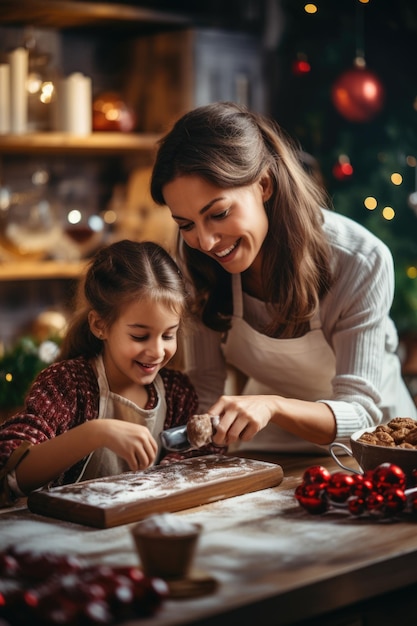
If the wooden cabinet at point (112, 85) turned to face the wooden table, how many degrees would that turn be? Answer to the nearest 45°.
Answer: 0° — it already faces it

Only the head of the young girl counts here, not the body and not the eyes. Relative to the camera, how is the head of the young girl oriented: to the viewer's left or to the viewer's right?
to the viewer's right

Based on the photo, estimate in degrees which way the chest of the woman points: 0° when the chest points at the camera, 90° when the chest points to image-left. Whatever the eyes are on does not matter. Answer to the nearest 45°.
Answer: approximately 45°

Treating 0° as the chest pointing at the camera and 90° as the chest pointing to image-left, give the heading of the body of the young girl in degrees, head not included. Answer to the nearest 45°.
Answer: approximately 315°

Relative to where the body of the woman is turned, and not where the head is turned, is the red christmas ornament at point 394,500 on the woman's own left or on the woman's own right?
on the woman's own left

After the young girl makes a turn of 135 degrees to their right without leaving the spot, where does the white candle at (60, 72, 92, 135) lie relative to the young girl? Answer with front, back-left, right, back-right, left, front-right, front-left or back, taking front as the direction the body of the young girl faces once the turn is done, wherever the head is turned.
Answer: right

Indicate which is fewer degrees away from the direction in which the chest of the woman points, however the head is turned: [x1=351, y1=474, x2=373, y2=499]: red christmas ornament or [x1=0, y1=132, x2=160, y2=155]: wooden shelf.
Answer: the red christmas ornament

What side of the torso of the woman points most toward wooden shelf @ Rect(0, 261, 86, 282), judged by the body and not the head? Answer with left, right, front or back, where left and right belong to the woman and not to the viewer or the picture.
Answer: right

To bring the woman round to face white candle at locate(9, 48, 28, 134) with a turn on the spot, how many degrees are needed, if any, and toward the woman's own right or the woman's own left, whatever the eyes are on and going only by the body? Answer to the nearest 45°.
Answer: approximately 90° to the woman's own right

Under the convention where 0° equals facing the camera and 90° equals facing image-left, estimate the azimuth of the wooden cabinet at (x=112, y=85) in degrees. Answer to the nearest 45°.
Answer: approximately 0°

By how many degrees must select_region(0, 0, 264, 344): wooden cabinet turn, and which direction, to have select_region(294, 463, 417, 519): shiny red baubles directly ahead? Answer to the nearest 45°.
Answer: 0° — it already faces it
